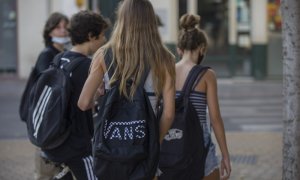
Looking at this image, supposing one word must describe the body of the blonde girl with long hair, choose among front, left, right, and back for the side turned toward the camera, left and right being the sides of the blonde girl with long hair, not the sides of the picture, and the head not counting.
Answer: back

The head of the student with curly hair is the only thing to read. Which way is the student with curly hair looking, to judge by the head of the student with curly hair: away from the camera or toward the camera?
away from the camera

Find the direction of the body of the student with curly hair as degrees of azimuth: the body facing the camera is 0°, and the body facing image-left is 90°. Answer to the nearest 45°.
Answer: approximately 225°

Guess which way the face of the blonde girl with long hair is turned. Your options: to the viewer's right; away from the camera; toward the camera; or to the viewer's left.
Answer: away from the camera

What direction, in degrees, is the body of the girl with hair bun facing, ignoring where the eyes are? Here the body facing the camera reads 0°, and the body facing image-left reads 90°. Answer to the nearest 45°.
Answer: approximately 180°
